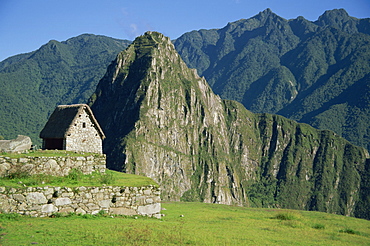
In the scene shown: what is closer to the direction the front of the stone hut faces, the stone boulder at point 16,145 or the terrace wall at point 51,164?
the stone boulder

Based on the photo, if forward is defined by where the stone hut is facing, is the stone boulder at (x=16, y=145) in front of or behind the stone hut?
in front

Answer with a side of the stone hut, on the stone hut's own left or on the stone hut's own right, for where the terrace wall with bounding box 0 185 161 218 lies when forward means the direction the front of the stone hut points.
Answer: on the stone hut's own left

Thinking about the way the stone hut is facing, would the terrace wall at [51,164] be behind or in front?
in front

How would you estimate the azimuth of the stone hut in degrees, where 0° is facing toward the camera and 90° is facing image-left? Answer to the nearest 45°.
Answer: approximately 45°
